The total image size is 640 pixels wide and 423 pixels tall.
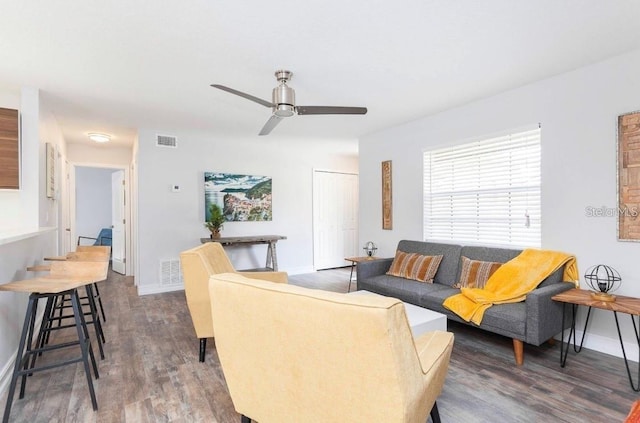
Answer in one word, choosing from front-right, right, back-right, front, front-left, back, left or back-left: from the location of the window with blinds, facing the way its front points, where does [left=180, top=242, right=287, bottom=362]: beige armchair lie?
front

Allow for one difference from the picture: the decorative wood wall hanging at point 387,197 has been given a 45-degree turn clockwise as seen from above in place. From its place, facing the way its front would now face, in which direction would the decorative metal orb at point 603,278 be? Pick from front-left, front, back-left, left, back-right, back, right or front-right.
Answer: back-left

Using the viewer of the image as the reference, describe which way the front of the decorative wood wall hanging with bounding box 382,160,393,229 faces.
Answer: facing the viewer and to the left of the viewer

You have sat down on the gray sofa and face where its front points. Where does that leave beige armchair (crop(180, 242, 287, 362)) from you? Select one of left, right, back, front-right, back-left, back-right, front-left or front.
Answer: front

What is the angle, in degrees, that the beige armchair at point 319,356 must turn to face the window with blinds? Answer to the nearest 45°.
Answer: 0° — it already faces it

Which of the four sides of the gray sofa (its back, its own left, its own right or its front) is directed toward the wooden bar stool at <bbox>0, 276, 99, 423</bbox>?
front

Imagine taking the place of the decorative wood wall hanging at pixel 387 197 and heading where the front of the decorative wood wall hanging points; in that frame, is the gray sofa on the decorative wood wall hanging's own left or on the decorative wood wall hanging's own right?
on the decorative wood wall hanging's own left

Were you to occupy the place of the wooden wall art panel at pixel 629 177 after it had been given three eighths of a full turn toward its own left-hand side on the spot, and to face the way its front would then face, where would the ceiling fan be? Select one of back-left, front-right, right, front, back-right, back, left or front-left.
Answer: back-right

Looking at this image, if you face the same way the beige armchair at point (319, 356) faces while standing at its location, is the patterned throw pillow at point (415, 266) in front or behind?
in front

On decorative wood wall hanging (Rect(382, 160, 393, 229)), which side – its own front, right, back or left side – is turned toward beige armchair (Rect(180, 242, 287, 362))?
front

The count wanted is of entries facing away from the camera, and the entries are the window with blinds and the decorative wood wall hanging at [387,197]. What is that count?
0

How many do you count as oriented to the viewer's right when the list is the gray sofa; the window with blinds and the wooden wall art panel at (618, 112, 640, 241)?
0

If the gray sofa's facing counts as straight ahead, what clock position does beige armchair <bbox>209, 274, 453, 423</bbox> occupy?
The beige armchair is roughly at 11 o'clock from the gray sofa.

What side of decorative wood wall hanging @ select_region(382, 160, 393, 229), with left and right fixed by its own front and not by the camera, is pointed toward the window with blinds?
left

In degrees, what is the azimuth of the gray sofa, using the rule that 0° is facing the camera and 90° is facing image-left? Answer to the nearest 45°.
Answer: approximately 45°

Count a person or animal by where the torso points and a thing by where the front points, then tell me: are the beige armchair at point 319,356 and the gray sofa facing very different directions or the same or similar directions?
very different directions

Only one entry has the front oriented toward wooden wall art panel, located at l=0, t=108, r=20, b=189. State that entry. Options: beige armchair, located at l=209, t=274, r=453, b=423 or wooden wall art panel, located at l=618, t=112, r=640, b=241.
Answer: wooden wall art panel, located at l=618, t=112, r=640, b=241

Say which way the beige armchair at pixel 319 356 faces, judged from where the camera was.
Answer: facing away from the viewer and to the right of the viewer
